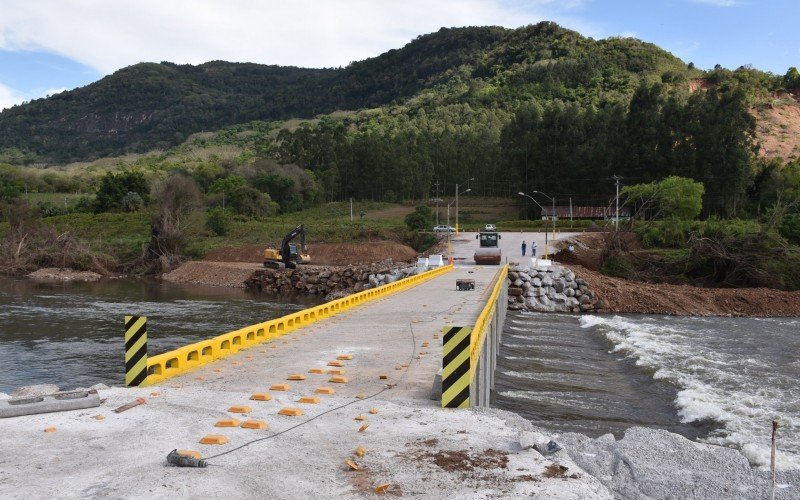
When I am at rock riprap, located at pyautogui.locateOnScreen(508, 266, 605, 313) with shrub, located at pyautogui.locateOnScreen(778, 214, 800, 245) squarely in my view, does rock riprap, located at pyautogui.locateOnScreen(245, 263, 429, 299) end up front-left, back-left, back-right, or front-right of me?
back-left

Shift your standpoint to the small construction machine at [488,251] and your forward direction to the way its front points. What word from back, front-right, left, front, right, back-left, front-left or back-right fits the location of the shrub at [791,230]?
left

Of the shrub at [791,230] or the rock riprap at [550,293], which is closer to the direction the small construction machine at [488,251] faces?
the rock riprap

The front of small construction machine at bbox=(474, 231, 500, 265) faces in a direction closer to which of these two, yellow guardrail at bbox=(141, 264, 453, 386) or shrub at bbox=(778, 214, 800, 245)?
the yellow guardrail

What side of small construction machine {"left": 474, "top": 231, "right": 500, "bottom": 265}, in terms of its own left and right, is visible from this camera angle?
front

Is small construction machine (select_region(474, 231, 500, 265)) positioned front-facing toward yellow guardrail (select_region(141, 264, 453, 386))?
yes

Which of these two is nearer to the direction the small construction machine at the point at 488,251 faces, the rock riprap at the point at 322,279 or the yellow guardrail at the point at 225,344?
the yellow guardrail

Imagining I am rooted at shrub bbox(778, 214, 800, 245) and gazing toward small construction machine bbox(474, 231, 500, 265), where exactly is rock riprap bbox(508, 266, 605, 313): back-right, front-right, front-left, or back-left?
front-left

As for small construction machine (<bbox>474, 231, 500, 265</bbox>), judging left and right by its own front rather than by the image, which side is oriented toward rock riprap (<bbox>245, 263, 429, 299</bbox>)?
right

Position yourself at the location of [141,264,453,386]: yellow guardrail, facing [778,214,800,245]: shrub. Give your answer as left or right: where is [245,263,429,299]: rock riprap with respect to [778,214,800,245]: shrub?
left

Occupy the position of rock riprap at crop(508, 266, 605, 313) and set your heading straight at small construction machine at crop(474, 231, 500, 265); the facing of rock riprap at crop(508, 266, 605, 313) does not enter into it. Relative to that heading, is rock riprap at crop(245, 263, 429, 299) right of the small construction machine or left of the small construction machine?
left
